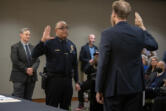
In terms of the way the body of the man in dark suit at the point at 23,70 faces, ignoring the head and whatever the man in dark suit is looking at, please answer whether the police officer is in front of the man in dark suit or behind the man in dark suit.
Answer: in front

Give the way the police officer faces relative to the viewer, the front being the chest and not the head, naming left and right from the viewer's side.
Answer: facing the viewer and to the right of the viewer

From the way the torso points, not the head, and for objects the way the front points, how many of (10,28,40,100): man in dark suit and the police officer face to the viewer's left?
0

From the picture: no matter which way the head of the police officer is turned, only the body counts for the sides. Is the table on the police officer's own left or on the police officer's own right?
on the police officer's own right

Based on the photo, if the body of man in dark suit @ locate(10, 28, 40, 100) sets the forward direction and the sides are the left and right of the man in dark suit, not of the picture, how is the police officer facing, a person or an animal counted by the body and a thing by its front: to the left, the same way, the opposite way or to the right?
the same way

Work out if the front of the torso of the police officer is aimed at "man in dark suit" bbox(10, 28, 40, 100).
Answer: no

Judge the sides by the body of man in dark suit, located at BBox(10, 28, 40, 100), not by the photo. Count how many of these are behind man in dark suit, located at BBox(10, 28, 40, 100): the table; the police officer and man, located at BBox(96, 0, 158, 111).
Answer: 0

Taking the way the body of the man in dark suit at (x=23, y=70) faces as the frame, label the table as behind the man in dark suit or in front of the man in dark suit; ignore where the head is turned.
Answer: in front

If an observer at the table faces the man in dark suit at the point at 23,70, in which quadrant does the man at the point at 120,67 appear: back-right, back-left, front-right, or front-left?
front-right

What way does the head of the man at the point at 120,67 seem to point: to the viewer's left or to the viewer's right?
to the viewer's left
